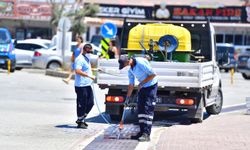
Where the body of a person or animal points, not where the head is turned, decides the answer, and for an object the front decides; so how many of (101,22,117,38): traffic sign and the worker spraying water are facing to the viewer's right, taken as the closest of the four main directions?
0

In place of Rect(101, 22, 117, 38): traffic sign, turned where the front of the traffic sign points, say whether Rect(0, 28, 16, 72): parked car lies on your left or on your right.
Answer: on your right

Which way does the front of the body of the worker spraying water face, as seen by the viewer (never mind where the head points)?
to the viewer's left

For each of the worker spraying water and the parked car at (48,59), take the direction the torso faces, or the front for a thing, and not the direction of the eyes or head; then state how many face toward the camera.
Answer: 0

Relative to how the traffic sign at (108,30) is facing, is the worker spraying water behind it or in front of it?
in front

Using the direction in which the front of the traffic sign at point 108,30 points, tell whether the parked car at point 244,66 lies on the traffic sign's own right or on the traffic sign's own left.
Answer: on the traffic sign's own left

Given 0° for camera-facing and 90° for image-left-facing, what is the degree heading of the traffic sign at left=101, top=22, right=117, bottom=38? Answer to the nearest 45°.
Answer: approximately 0°
